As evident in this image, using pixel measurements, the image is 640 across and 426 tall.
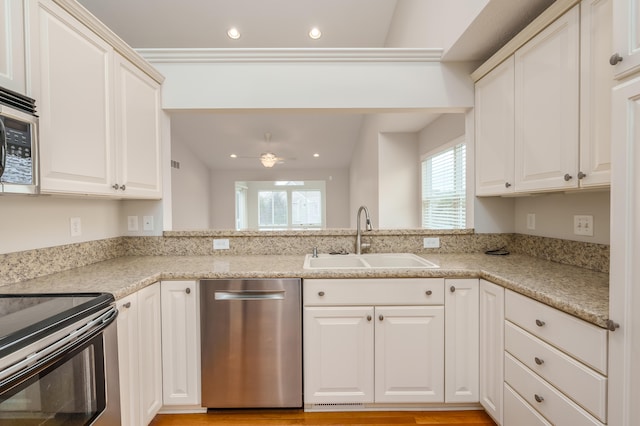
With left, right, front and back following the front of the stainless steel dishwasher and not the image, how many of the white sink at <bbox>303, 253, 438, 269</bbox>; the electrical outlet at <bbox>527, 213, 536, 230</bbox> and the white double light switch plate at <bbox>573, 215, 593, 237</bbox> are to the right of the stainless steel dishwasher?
0

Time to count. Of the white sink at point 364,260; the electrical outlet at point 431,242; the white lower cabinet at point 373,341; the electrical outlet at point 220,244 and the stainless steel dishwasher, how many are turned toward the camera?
5

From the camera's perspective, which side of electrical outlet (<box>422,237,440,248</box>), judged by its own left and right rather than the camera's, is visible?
front

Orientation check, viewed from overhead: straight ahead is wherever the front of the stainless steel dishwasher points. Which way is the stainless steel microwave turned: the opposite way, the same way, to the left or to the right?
to the left

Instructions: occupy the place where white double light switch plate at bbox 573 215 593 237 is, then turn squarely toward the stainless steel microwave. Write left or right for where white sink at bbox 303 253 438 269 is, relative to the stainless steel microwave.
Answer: right

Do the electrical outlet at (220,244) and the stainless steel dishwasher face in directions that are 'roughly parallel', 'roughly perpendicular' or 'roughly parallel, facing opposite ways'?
roughly parallel

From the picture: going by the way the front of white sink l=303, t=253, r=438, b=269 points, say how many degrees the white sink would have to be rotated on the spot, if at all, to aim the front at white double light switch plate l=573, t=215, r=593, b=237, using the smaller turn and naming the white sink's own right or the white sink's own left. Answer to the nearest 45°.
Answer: approximately 90° to the white sink's own left

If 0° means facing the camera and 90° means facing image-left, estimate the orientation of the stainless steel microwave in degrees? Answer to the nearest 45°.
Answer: approximately 315°

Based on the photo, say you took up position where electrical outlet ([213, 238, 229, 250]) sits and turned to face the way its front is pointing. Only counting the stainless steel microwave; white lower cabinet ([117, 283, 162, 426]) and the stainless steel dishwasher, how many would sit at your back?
0

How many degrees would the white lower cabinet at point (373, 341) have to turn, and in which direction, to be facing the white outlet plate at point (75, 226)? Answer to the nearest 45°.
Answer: approximately 90° to its right

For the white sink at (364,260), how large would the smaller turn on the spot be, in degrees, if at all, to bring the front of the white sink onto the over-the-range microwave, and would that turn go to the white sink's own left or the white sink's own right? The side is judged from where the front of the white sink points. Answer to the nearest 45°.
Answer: approximately 45° to the white sink's own right

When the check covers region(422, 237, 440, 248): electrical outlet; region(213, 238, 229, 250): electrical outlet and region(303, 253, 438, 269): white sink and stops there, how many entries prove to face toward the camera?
3

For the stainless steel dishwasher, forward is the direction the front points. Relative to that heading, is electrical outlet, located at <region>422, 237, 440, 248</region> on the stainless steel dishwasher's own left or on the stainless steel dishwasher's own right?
on the stainless steel dishwasher's own left

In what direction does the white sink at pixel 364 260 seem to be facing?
toward the camera

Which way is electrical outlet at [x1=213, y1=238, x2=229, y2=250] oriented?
toward the camera

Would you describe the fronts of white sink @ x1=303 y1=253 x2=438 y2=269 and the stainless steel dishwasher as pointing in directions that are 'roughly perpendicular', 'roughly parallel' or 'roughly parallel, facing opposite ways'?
roughly parallel
